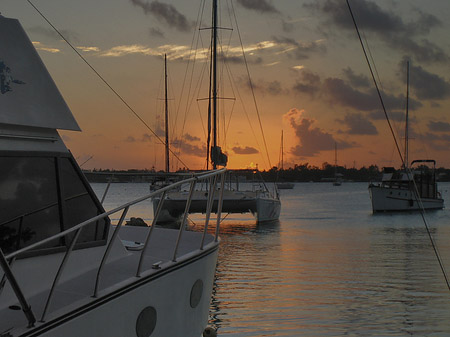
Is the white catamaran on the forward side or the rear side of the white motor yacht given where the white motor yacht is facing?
on the forward side

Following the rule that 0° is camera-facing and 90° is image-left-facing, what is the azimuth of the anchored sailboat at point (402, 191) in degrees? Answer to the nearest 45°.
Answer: approximately 45°

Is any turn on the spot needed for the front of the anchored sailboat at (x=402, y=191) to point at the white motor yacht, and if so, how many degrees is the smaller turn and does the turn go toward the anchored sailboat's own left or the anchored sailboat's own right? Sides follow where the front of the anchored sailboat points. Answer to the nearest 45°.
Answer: approximately 45° to the anchored sailboat's own left

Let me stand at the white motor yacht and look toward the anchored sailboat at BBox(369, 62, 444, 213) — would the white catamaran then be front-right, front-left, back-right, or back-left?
front-left

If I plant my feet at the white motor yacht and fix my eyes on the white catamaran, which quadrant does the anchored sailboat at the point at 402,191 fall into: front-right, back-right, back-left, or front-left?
front-right

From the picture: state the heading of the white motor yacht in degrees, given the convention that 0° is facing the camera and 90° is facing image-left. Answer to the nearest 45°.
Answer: approximately 225°

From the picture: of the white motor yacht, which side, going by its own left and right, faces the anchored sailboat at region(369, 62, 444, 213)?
front

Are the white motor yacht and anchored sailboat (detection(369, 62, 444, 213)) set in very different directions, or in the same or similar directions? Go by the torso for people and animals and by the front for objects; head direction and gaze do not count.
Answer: very different directions
